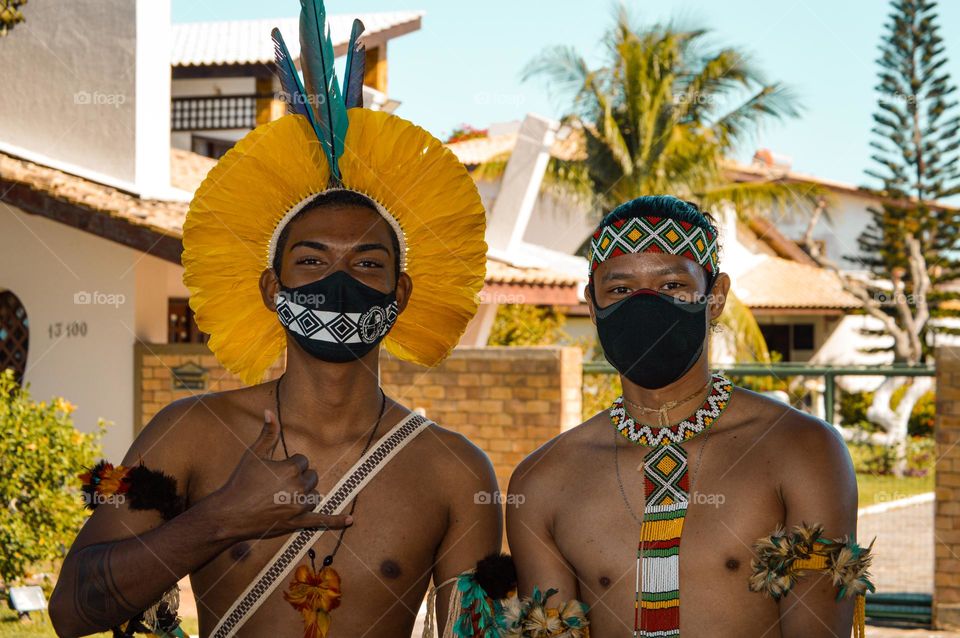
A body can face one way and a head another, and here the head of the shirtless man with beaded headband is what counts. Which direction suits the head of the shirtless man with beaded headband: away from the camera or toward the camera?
toward the camera

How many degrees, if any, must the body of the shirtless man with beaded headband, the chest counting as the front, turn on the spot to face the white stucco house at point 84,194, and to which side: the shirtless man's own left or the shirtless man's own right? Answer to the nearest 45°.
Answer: approximately 135° to the shirtless man's own right

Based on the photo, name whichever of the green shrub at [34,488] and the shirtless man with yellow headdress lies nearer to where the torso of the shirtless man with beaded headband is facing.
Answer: the shirtless man with yellow headdress

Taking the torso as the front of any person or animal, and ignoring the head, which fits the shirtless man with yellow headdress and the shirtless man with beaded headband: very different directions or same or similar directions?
same or similar directions

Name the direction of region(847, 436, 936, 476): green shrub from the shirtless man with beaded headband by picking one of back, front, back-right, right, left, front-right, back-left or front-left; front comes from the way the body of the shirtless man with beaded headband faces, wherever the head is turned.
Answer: back

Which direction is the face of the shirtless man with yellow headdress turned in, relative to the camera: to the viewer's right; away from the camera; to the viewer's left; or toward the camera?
toward the camera

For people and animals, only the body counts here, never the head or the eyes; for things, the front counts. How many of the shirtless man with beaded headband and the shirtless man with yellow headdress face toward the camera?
2

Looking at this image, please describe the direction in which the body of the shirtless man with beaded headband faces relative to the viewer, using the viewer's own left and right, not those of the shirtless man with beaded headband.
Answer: facing the viewer

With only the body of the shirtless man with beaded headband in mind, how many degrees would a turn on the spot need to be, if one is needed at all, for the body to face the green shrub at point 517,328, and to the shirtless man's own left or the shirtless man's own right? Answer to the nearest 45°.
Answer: approximately 180°

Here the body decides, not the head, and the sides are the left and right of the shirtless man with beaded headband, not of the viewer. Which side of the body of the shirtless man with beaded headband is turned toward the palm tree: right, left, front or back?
back

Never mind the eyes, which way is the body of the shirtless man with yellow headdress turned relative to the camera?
toward the camera
